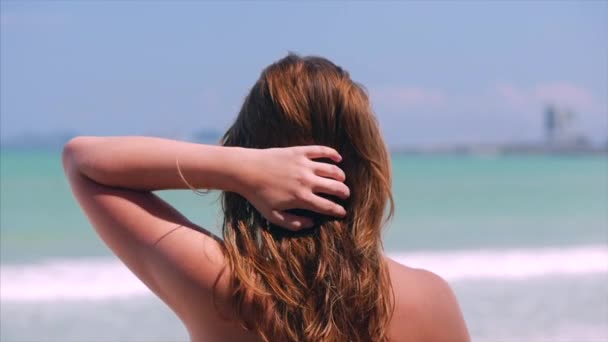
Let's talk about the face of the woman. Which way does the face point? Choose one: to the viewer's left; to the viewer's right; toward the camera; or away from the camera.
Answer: away from the camera

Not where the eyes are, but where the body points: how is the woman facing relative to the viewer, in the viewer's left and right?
facing away from the viewer
